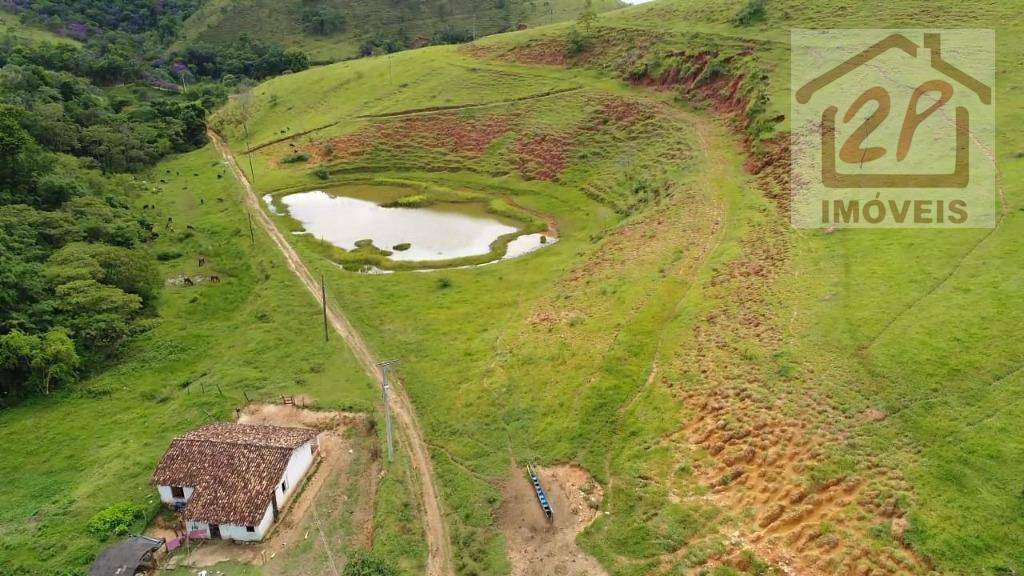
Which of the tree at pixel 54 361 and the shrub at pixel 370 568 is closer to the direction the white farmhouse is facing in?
the shrub

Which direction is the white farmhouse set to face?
toward the camera

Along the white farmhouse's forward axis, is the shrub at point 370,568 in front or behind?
in front

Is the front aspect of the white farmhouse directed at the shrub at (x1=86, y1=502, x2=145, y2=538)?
no

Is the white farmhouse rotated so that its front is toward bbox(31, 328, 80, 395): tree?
no

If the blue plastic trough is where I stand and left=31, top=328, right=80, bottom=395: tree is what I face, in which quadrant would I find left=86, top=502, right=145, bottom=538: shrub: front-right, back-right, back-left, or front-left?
front-left

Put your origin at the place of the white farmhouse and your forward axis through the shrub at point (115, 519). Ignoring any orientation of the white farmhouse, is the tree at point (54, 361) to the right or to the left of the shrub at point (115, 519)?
right

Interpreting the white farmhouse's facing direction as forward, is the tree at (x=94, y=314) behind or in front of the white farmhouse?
behind

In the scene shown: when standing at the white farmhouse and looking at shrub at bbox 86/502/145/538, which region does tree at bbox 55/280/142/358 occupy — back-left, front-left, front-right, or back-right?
front-right

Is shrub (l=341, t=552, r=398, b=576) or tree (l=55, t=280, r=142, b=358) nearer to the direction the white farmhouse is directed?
the shrub

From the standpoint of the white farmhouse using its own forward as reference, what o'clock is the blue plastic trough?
The blue plastic trough is roughly at 10 o'clock from the white farmhouse.
